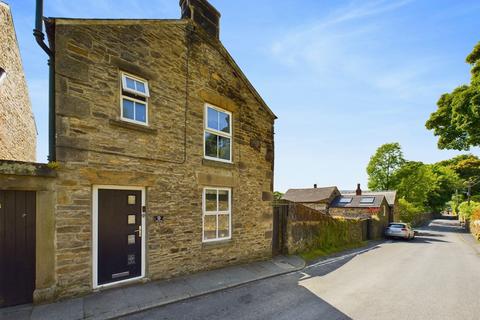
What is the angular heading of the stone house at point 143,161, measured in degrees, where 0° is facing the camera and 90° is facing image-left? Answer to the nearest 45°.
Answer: approximately 315°

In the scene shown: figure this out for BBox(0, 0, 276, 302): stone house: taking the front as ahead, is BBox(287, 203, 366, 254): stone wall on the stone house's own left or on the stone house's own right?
on the stone house's own left

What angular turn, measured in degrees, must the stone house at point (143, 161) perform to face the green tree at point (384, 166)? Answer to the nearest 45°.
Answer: approximately 90° to its left

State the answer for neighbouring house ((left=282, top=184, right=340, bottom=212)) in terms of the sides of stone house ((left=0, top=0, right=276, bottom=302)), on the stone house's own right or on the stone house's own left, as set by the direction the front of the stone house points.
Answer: on the stone house's own left

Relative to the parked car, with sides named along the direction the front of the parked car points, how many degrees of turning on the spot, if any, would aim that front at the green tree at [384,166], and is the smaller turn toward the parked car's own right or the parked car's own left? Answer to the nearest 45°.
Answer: approximately 45° to the parked car's own left

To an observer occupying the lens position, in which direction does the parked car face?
facing away from the viewer and to the right of the viewer

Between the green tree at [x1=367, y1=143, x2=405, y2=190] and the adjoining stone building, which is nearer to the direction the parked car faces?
the green tree
